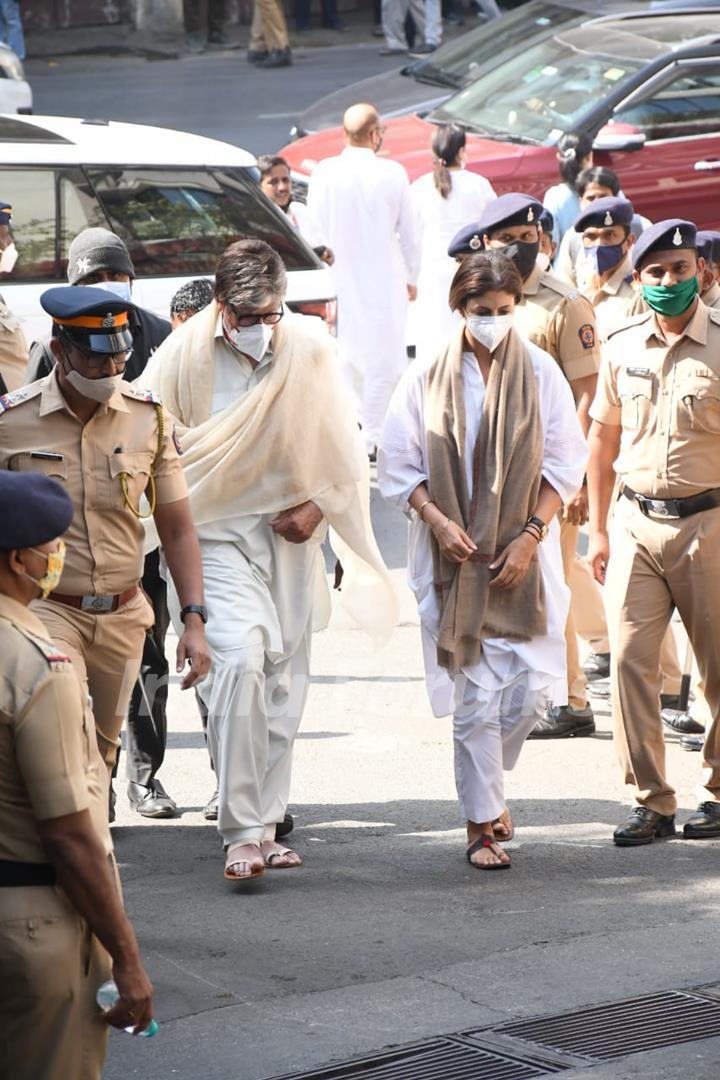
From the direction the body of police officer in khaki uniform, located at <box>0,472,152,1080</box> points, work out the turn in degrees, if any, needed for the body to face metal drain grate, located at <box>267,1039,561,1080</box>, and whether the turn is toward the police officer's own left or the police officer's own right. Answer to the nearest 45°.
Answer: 0° — they already face it

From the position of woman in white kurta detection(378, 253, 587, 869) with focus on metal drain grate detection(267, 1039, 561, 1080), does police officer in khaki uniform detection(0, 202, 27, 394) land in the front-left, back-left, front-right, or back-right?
back-right

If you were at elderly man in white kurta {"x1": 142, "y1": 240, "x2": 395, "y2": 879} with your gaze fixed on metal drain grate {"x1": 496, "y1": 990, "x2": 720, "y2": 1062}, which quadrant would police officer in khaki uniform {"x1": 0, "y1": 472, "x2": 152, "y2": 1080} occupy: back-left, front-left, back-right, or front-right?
front-right

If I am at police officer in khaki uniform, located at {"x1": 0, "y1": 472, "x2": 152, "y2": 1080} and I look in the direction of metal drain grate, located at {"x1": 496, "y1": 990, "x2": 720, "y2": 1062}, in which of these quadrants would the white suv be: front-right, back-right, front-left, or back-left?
front-left

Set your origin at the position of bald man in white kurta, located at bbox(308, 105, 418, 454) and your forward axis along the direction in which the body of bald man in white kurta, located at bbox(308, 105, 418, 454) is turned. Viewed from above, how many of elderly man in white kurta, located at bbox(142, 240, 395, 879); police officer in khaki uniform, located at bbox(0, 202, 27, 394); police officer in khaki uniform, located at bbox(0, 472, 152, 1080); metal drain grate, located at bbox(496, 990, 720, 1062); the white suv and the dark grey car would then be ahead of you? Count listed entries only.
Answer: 1

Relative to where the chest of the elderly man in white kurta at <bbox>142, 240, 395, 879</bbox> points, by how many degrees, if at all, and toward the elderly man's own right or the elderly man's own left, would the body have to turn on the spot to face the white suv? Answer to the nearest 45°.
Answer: approximately 180°

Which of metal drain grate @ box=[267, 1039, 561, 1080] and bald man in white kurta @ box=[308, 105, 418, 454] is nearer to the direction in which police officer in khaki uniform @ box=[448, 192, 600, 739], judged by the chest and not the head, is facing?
the metal drain grate

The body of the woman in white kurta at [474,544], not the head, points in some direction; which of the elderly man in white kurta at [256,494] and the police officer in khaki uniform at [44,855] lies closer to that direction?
the police officer in khaki uniform

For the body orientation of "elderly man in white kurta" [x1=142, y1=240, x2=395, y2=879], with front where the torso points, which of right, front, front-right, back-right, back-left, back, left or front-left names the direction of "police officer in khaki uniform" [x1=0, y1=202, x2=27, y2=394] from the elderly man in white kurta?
back-right

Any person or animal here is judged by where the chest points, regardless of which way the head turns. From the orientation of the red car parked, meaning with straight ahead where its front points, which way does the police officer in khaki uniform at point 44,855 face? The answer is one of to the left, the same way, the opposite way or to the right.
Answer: the opposite way

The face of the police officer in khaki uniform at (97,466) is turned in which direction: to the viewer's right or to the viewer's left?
to the viewer's right

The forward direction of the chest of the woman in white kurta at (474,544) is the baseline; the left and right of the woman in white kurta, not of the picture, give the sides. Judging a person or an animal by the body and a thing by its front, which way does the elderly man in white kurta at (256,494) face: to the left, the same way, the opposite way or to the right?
the same way

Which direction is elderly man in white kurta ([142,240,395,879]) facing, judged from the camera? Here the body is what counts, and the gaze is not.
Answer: toward the camera

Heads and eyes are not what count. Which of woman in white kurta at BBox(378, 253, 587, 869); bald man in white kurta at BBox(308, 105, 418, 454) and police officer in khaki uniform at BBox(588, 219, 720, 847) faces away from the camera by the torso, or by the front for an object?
the bald man in white kurta

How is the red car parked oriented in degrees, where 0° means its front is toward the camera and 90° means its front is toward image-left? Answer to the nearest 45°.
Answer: approximately 45°

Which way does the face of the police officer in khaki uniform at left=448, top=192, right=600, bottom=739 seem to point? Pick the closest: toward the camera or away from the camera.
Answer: toward the camera
